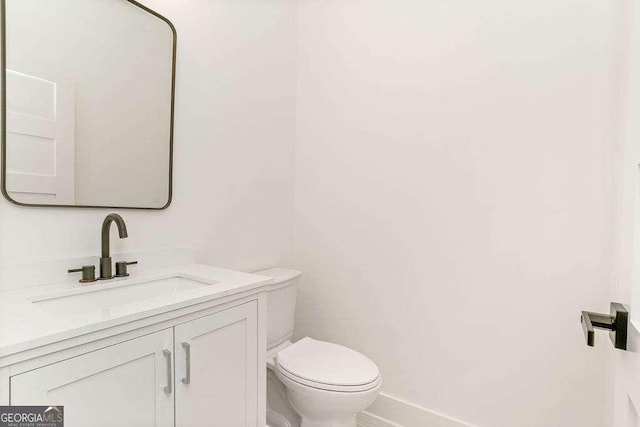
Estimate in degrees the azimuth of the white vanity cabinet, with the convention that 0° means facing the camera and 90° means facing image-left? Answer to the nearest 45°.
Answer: approximately 315°

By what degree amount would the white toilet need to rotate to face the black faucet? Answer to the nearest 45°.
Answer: approximately 90° to its right

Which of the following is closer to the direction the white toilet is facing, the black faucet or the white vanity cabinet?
the white vanity cabinet

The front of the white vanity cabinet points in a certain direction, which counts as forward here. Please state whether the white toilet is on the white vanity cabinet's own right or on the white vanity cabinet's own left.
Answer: on the white vanity cabinet's own left

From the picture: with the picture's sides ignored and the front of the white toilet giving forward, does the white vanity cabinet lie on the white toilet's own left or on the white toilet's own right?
on the white toilet's own right
